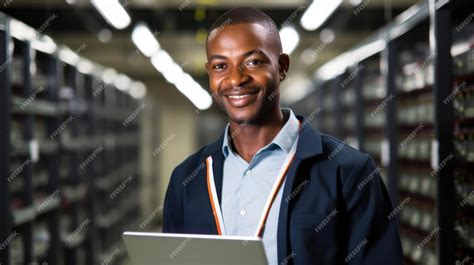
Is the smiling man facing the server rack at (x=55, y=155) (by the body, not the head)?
no

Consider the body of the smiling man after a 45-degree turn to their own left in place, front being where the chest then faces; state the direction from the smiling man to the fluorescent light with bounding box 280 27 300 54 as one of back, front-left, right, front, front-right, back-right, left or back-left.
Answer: back

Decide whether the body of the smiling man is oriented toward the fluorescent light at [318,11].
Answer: no

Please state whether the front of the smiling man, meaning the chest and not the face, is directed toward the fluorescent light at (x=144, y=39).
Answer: no

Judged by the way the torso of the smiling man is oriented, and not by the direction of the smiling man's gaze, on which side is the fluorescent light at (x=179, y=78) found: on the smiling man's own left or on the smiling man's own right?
on the smiling man's own right

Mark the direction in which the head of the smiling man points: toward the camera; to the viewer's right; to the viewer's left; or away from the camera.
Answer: toward the camera

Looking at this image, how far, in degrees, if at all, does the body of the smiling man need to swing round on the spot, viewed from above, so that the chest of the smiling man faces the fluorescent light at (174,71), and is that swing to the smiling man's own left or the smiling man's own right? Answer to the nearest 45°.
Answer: approximately 135° to the smiling man's own right

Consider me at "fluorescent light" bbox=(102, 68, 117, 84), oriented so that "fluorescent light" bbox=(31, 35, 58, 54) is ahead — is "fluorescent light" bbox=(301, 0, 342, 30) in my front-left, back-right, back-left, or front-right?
front-left

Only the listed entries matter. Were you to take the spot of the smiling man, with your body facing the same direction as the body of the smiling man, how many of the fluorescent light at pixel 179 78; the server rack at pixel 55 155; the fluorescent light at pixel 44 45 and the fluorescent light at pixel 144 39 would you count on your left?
0

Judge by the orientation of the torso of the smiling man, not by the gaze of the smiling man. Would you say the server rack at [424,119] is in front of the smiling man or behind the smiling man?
behind

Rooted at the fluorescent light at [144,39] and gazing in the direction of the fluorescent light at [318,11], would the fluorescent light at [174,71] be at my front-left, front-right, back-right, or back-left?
back-left

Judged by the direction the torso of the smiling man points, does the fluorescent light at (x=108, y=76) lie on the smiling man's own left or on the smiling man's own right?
on the smiling man's own right

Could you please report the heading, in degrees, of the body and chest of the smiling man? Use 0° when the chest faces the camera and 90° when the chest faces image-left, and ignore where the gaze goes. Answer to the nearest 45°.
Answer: approximately 45°

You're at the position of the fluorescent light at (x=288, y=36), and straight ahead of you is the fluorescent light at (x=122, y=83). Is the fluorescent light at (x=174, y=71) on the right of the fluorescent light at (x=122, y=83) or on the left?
right
